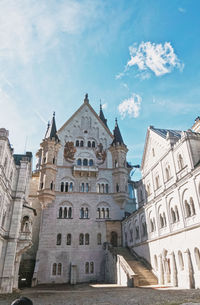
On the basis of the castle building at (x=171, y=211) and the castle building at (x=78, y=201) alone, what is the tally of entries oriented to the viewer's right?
0

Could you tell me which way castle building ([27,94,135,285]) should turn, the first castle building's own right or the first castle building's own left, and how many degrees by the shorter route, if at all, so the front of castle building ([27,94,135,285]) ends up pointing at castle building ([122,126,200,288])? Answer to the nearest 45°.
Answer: approximately 45° to the first castle building's own left

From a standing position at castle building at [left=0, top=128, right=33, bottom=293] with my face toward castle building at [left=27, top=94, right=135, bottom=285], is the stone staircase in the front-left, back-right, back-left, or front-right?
front-right

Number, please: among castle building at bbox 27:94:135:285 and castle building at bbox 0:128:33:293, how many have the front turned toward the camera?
1

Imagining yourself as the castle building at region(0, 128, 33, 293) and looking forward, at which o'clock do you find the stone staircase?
The stone staircase is roughly at 12 o'clock from the castle building.

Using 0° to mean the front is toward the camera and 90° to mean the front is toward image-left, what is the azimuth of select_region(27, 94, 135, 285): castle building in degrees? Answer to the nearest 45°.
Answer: approximately 0°

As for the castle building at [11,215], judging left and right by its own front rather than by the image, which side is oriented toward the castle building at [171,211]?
front

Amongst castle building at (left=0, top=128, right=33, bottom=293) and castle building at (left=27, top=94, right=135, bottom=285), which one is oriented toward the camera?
castle building at (left=27, top=94, right=135, bottom=285)

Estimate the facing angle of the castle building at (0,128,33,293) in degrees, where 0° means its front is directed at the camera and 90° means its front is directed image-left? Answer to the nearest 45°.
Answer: approximately 270°

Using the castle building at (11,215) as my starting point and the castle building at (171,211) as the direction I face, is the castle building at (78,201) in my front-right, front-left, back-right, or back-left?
front-left

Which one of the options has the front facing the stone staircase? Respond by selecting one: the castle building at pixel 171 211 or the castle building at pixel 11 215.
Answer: the castle building at pixel 11 215

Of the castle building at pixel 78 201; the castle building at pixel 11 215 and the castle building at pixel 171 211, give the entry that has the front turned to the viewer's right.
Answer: the castle building at pixel 11 215

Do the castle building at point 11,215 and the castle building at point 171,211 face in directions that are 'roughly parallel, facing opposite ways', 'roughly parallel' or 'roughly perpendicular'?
roughly parallel, facing opposite ways
